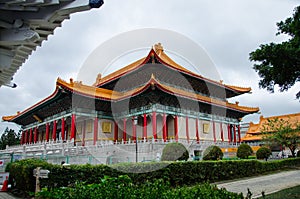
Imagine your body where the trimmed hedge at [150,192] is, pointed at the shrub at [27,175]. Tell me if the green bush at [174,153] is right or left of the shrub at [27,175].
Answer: right

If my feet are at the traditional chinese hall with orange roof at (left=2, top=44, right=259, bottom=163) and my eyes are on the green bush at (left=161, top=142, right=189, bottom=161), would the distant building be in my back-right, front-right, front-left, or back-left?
back-left

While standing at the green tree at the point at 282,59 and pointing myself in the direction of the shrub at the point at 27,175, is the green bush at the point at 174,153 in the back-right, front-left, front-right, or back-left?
front-right

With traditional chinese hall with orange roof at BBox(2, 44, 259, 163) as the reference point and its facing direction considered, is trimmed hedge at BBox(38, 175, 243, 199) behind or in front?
in front
